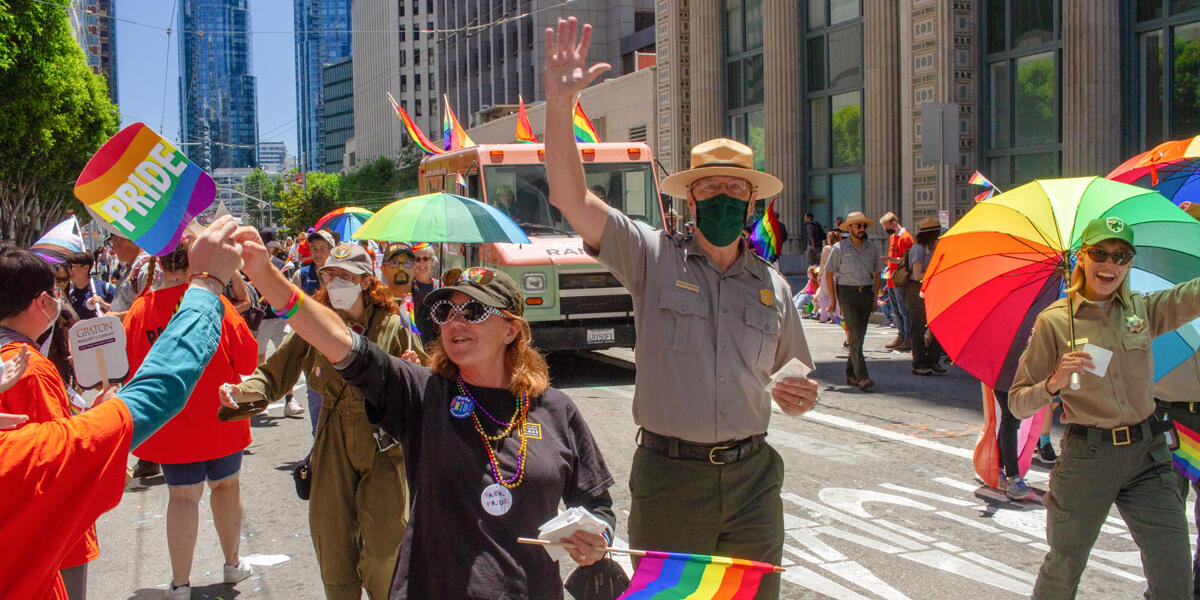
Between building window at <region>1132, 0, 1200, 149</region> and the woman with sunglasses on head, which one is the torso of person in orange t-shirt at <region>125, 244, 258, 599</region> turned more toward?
the building window

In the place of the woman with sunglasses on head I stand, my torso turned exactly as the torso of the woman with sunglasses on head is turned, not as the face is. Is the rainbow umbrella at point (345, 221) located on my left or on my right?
on my right

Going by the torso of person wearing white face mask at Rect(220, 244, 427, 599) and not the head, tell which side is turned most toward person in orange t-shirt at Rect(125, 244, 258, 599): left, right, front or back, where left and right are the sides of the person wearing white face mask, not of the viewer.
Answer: right

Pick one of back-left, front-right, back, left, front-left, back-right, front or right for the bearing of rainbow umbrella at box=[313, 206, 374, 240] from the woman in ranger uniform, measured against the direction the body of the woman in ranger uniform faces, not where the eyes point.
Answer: back-right

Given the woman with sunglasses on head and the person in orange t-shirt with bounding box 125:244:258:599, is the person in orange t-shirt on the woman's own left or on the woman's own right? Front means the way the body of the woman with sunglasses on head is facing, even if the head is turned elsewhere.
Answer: on the woman's own right

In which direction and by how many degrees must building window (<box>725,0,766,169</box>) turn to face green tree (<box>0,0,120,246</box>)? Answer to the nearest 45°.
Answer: approximately 45° to its right

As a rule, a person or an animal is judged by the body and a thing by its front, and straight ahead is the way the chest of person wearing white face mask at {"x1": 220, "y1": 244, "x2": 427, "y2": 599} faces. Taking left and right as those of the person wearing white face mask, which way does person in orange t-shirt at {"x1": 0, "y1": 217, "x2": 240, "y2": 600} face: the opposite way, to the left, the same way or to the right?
the opposite way

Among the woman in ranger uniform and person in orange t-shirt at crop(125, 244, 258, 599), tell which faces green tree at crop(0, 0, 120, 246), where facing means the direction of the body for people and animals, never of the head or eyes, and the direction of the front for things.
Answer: the person in orange t-shirt
